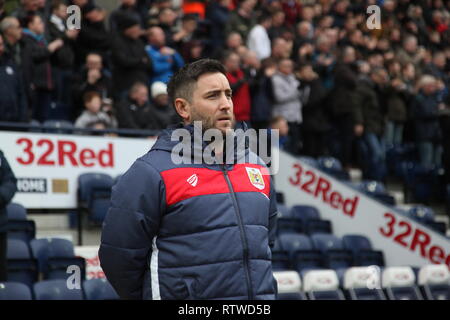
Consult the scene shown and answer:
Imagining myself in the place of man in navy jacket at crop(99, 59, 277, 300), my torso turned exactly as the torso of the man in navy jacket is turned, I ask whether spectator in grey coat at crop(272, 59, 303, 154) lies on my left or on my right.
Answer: on my left

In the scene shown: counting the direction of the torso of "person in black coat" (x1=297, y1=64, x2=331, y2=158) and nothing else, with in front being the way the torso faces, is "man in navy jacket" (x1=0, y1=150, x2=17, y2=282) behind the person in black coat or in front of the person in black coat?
in front

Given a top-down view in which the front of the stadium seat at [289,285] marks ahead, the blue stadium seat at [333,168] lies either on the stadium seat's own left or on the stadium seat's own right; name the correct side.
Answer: on the stadium seat's own left

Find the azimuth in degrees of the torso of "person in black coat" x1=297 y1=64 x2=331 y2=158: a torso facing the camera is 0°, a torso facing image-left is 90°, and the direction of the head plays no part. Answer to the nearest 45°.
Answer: approximately 45°

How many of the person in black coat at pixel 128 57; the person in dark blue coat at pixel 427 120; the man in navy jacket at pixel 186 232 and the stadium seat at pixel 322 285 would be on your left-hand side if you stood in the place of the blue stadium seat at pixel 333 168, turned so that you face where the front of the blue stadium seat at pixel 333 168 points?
1

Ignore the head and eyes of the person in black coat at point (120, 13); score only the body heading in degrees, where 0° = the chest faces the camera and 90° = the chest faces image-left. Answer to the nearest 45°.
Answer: approximately 0°

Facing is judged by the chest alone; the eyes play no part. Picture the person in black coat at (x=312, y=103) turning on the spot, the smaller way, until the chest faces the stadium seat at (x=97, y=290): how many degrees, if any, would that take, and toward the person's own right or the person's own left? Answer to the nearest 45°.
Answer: approximately 45° to the person's own left

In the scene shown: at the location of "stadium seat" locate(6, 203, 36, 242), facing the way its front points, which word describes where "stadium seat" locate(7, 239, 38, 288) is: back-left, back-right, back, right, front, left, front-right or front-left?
front-right
